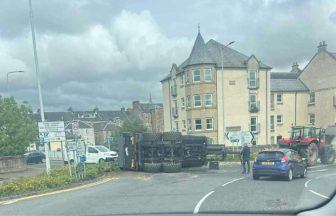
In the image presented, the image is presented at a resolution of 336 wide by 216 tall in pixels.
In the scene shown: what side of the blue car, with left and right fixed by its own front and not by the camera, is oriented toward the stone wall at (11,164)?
left

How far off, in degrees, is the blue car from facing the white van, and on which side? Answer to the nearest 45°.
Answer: approximately 90° to its left

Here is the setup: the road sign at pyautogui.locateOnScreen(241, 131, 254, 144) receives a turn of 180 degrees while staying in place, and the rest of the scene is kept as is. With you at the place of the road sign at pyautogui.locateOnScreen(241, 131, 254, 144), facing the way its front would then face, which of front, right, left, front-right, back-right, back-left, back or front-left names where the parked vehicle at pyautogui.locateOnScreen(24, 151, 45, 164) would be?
front-left

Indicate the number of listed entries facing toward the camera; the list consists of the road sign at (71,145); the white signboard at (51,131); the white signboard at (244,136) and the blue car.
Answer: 3

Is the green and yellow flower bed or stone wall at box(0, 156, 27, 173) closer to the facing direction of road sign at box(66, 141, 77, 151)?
the green and yellow flower bed

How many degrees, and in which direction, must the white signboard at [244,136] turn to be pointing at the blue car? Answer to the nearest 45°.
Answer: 0° — it already faces it

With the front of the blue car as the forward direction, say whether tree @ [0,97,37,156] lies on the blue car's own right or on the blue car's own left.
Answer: on the blue car's own left

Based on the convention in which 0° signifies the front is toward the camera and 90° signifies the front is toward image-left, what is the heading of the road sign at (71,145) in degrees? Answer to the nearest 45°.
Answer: approximately 0°
